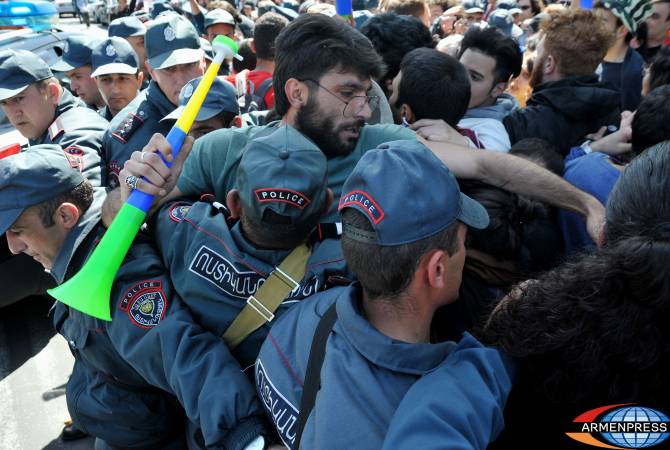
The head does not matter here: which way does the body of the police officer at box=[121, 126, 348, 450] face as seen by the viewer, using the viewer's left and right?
facing away from the viewer

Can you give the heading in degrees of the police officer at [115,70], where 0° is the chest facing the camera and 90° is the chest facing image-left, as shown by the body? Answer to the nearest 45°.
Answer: approximately 0°

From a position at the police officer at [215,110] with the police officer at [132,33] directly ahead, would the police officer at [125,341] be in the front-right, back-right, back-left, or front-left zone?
back-left

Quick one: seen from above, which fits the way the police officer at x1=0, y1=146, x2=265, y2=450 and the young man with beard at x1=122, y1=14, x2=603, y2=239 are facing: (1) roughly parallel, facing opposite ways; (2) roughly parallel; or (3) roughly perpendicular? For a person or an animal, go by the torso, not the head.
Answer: roughly perpendicular

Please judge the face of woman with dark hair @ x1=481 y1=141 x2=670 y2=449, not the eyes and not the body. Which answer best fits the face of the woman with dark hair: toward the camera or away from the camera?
away from the camera

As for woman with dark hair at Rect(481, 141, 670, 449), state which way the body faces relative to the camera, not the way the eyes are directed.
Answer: away from the camera

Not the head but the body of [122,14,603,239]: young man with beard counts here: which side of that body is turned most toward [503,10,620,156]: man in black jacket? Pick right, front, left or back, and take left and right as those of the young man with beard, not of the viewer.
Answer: left

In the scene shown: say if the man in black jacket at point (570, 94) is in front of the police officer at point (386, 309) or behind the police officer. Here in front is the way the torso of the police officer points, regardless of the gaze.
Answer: in front

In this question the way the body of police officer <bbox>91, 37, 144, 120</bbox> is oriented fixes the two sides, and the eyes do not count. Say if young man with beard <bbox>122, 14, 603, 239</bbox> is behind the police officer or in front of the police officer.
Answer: in front

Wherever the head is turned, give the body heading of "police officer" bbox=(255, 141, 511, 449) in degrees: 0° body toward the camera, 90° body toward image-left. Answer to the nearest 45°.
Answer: approximately 225°

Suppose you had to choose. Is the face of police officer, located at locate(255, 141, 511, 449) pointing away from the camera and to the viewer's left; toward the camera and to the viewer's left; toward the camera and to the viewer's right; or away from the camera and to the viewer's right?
away from the camera and to the viewer's right

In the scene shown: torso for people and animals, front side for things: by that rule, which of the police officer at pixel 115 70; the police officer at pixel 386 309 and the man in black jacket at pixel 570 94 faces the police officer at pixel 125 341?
the police officer at pixel 115 70

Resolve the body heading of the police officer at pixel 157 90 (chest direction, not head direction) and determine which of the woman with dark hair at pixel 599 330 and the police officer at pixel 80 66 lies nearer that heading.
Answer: the woman with dark hair
